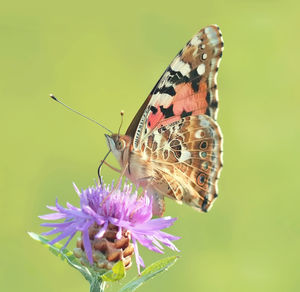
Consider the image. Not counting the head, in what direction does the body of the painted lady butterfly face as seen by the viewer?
to the viewer's left
